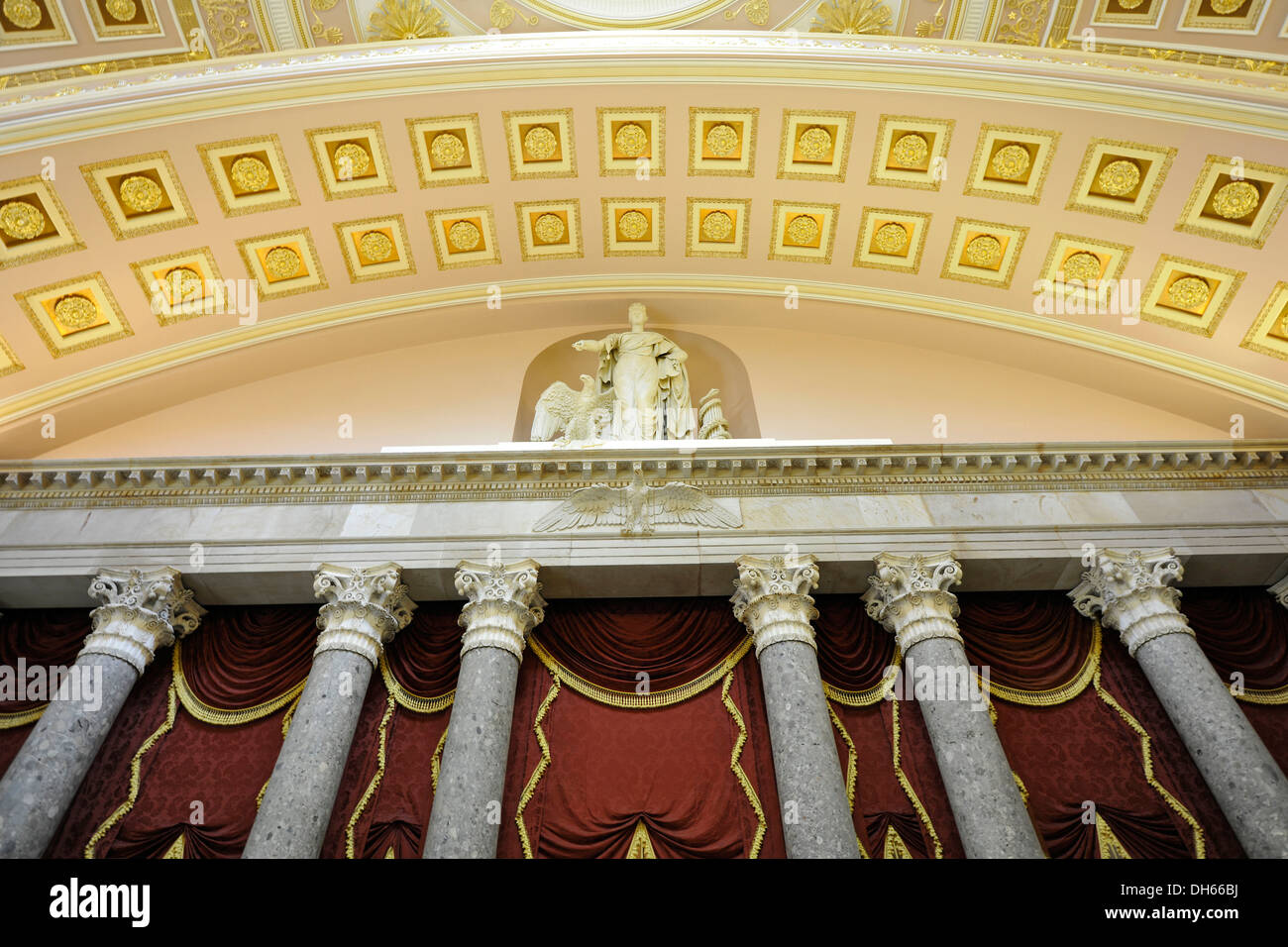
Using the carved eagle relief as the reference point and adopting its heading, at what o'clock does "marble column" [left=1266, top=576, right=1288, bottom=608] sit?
The marble column is roughly at 9 o'clock from the carved eagle relief.

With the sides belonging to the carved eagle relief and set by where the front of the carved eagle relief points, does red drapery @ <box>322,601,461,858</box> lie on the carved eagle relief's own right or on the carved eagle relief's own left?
on the carved eagle relief's own right

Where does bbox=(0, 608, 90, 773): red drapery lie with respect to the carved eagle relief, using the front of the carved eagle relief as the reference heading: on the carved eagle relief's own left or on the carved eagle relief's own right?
on the carved eagle relief's own right

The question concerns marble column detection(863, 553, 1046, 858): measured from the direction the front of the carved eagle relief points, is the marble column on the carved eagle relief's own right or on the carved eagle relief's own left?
on the carved eagle relief's own left

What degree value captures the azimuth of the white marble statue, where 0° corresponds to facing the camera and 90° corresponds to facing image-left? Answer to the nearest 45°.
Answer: approximately 0°

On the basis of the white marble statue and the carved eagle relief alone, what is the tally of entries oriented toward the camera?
2

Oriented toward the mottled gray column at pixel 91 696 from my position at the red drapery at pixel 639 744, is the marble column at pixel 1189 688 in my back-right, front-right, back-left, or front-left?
back-left

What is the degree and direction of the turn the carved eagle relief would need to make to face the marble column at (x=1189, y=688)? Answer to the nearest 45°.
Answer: approximately 90° to its left

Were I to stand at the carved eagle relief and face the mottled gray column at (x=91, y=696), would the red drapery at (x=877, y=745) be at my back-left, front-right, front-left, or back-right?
back-right
